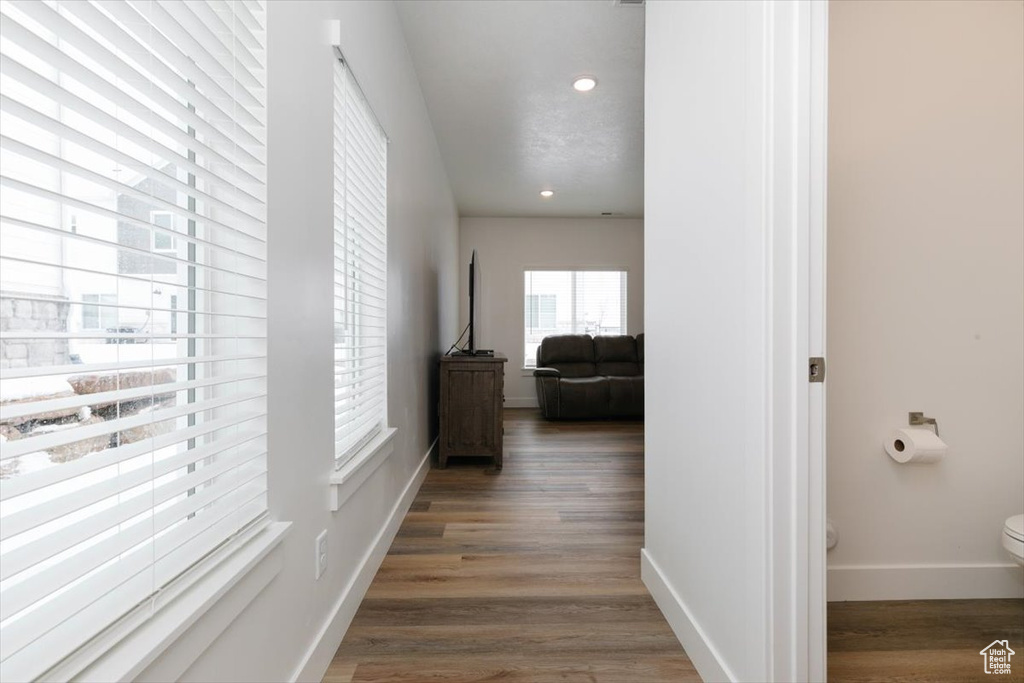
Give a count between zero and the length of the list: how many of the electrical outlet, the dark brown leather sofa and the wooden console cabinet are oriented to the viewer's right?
2

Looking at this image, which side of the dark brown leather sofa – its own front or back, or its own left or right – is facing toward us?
front

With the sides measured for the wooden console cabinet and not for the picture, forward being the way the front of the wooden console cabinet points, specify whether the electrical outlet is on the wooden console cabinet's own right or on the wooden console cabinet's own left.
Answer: on the wooden console cabinet's own right

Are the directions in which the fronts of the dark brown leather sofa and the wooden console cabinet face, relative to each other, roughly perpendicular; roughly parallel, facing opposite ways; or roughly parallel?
roughly perpendicular

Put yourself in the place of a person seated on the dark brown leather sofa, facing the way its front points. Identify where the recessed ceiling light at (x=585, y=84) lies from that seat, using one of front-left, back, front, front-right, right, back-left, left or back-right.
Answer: front

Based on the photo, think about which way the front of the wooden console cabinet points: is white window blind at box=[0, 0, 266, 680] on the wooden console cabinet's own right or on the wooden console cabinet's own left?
on the wooden console cabinet's own right

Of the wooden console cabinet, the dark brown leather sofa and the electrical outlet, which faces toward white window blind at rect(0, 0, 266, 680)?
the dark brown leather sofa

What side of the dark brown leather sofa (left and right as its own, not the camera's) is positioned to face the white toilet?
front

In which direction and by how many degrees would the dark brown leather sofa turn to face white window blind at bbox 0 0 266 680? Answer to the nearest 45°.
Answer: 0° — it already faces it

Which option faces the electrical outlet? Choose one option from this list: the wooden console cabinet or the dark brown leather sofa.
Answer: the dark brown leather sofa

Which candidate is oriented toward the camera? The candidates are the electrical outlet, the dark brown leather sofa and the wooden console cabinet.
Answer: the dark brown leather sofa

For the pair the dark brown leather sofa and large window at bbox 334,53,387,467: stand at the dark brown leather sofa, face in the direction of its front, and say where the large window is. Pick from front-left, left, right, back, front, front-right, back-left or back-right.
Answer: front

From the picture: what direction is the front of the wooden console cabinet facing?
to the viewer's right

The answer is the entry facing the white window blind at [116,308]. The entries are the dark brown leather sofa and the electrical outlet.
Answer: the dark brown leather sofa

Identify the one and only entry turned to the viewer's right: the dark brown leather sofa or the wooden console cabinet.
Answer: the wooden console cabinet

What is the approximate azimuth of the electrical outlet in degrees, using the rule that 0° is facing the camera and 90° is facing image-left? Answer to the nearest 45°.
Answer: approximately 270°
